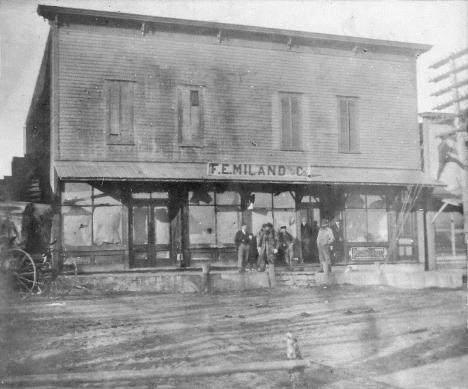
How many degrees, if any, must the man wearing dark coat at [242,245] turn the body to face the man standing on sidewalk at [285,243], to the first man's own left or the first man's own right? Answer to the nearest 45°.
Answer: approximately 135° to the first man's own left

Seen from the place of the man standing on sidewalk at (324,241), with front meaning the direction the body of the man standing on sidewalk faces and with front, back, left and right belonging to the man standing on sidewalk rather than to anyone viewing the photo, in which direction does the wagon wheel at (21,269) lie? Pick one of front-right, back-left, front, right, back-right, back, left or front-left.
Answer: front-right

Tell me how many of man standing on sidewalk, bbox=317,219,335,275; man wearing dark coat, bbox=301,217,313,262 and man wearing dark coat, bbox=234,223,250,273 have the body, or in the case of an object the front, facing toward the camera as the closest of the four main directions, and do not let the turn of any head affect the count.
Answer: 3

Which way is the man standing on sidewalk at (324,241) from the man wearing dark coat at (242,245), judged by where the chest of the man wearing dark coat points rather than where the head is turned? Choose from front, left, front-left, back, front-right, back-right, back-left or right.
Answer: left

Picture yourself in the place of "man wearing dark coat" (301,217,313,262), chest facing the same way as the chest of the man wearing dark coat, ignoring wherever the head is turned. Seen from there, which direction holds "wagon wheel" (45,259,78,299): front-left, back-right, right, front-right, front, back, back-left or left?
front-right

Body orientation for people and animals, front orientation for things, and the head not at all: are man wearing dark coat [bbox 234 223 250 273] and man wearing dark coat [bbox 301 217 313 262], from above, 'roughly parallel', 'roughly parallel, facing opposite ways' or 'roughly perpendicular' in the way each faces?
roughly parallel

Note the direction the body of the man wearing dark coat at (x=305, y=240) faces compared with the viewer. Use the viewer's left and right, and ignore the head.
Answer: facing the viewer

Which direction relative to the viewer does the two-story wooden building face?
toward the camera

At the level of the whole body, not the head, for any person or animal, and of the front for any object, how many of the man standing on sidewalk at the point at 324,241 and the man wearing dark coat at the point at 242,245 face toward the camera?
2

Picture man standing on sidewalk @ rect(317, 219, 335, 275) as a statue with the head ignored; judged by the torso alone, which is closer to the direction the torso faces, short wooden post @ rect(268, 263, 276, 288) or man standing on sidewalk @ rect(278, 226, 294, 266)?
the short wooden post

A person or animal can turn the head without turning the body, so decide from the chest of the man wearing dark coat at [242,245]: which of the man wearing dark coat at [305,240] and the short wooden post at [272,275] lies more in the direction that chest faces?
the short wooden post

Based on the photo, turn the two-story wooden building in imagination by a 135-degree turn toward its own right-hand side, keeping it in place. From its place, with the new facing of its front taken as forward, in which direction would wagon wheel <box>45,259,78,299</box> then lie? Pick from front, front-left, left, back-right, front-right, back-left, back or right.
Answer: left
